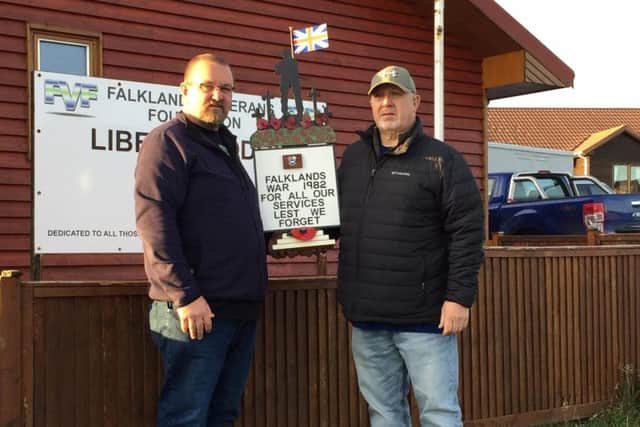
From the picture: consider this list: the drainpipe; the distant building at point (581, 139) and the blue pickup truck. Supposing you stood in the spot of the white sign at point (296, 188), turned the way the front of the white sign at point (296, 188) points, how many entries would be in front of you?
0

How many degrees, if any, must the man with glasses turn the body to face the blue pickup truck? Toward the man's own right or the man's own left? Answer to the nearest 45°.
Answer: approximately 90° to the man's own left

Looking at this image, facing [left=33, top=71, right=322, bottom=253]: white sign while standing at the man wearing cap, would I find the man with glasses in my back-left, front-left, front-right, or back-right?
front-left

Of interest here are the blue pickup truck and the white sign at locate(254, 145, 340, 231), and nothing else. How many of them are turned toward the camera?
1

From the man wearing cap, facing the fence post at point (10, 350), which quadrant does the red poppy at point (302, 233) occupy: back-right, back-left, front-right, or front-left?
front-right

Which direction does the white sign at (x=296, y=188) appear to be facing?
toward the camera

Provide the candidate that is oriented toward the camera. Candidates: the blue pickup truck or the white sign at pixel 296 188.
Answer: the white sign

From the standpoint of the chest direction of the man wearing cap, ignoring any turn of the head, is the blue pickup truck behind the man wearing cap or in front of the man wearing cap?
behind

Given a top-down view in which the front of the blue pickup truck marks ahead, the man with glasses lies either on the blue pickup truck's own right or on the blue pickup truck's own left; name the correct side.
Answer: on the blue pickup truck's own left

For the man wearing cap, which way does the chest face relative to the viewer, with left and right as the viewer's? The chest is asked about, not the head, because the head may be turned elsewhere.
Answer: facing the viewer and to the left of the viewer

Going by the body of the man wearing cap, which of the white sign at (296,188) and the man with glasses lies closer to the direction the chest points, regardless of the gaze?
the man with glasses

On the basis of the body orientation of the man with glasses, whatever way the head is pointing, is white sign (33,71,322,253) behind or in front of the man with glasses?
behind

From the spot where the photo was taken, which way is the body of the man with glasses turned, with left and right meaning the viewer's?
facing the viewer and to the right of the viewer

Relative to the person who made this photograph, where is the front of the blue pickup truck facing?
facing away from the viewer and to the left of the viewer
